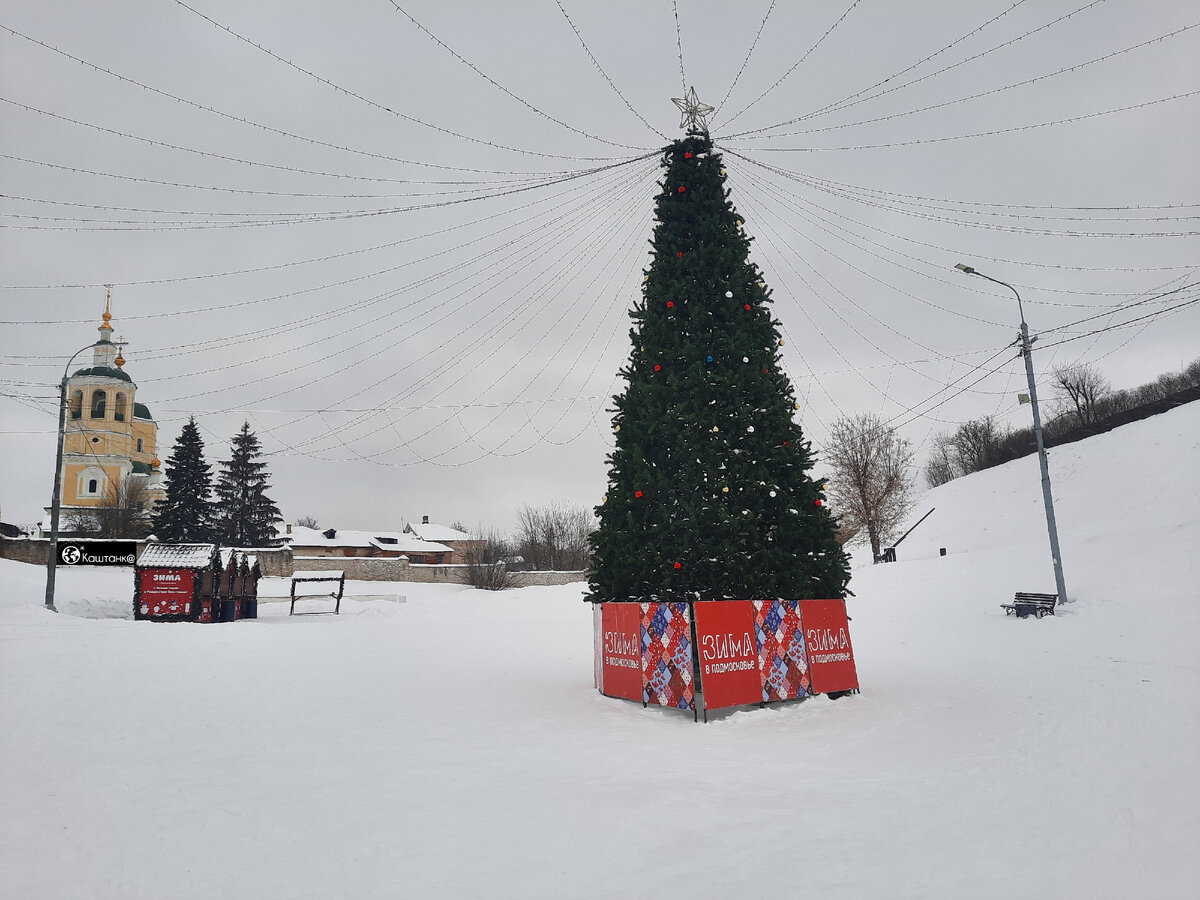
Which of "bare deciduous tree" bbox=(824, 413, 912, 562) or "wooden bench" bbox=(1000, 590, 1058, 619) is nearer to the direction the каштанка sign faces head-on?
the wooden bench
